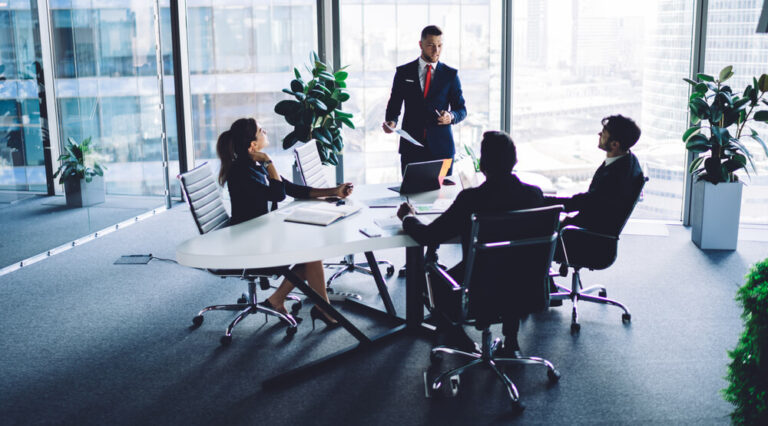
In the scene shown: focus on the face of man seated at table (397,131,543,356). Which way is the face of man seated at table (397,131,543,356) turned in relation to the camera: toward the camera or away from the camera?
away from the camera

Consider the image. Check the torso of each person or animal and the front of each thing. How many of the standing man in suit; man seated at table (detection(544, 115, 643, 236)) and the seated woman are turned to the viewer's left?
1

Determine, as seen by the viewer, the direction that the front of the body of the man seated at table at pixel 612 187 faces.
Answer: to the viewer's left

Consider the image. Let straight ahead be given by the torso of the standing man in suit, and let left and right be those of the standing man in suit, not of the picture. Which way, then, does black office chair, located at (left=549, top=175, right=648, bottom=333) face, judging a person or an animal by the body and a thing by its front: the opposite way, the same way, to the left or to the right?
to the right

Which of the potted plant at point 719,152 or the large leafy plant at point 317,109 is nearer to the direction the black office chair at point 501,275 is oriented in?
the large leafy plant

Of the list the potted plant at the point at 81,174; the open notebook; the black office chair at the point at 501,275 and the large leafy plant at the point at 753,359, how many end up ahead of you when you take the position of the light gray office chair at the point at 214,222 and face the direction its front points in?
3

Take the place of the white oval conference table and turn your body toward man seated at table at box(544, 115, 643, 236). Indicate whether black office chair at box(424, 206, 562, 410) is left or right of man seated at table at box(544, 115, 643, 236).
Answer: right

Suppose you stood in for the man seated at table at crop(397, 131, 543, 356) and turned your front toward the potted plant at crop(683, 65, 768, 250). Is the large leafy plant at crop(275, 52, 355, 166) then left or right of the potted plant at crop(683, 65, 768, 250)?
left

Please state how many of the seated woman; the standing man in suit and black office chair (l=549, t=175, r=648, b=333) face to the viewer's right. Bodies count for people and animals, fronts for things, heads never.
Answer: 1

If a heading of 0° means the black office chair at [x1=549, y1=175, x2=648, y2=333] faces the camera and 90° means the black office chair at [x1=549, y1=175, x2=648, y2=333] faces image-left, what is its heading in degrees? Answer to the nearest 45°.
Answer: approximately 90°

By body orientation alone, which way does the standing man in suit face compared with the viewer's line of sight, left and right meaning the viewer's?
facing the viewer

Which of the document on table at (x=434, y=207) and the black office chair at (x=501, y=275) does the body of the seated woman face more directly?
the document on table

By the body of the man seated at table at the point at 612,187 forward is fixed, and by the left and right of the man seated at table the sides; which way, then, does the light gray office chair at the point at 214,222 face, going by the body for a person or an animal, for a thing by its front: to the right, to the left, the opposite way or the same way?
the opposite way

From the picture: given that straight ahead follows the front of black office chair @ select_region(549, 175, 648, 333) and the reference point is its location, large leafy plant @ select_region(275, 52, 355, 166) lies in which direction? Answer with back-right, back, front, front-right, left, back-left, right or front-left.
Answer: front-right

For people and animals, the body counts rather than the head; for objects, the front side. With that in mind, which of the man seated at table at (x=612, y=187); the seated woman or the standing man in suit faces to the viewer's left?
the man seated at table

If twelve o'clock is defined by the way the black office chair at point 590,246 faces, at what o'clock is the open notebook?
The open notebook is roughly at 11 o'clock from the black office chair.

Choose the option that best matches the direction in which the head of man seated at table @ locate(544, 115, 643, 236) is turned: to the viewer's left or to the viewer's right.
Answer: to the viewer's left

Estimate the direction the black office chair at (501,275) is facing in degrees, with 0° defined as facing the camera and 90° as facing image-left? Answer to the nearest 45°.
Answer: approximately 135°

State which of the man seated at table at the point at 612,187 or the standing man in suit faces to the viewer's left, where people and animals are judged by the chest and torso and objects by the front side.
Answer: the man seated at table

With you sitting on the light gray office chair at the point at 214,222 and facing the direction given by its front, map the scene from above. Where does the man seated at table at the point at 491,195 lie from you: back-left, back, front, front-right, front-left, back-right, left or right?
front
